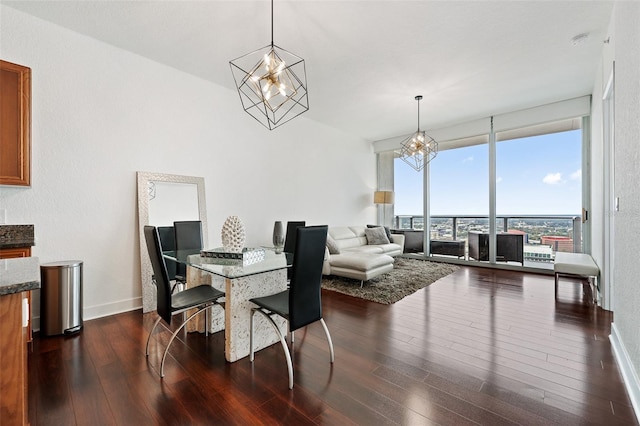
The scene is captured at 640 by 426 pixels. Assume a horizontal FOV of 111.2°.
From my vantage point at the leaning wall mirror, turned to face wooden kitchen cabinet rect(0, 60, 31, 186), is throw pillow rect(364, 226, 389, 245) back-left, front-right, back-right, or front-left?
back-left

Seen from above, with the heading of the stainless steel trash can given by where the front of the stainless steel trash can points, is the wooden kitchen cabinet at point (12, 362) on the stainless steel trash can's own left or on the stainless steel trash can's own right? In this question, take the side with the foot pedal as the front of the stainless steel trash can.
on the stainless steel trash can's own right

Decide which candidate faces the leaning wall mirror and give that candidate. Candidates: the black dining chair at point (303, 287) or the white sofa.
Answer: the black dining chair

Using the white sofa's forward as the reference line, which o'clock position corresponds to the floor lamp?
The floor lamp is roughly at 8 o'clock from the white sofa.

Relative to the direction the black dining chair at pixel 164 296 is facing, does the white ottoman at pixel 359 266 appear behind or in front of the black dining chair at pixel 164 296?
in front

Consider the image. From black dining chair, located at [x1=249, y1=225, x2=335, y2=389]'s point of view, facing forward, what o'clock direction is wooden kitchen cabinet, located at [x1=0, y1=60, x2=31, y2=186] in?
The wooden kitchen cabinet is roughly at 11 o'clock from the black dining chair.

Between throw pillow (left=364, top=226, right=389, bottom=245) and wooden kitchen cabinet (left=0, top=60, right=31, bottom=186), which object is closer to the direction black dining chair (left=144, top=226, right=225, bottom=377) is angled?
the throw pillow

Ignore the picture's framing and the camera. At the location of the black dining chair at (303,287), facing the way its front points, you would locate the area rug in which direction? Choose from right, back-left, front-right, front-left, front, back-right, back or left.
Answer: right

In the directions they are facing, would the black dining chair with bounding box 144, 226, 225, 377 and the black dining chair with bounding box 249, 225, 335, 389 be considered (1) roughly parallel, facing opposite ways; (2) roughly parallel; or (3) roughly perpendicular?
roughly perpendicular

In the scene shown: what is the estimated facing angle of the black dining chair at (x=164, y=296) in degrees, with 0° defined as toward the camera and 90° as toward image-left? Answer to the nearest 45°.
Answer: approximately 225°

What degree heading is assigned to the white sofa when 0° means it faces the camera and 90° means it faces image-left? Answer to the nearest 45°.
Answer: approximately 315°
